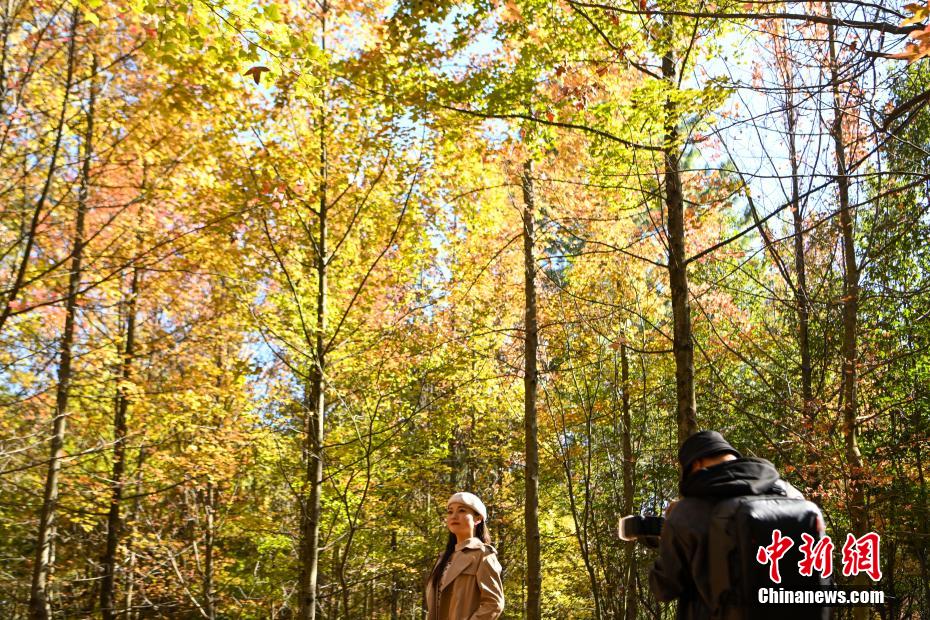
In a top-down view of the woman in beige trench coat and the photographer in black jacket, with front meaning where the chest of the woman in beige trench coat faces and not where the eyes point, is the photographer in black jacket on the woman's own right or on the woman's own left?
on the woman's own left

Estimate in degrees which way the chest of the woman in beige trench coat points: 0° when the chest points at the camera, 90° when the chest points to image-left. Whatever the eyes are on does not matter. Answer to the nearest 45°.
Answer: approximately 45°

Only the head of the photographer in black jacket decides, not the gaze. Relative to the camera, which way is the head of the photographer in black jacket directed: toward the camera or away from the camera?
away from the camera
